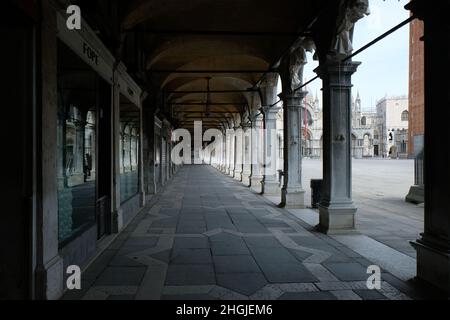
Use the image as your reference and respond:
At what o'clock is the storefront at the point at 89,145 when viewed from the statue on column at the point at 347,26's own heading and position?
The storefront is roughly at 5 o'clock from the statue on column.

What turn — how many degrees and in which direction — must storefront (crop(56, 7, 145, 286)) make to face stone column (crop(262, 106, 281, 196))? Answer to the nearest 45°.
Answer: approximately 45° to its left

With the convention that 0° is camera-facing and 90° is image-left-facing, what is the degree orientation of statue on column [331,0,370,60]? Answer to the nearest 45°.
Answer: approximately 270°

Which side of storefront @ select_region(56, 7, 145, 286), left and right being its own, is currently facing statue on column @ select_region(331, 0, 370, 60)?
front

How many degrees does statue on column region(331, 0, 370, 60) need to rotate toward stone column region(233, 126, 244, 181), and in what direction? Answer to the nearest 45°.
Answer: approximately 135° to its left

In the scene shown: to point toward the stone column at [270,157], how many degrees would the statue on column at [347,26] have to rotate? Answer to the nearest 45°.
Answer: approximately 135° to its left

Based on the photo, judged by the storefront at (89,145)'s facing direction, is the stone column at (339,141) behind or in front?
in front

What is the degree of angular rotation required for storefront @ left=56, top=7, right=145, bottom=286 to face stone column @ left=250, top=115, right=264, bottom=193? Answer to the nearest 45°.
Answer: approximately 45° to its left

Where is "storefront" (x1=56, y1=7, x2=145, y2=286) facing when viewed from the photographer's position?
facing to the right of the viewer

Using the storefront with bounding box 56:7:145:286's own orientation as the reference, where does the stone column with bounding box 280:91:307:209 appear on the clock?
The stone column is roughly at 11 o'clock from the storefront.

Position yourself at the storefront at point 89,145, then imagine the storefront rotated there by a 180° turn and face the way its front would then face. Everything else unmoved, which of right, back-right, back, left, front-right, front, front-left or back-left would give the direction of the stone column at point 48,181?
left
